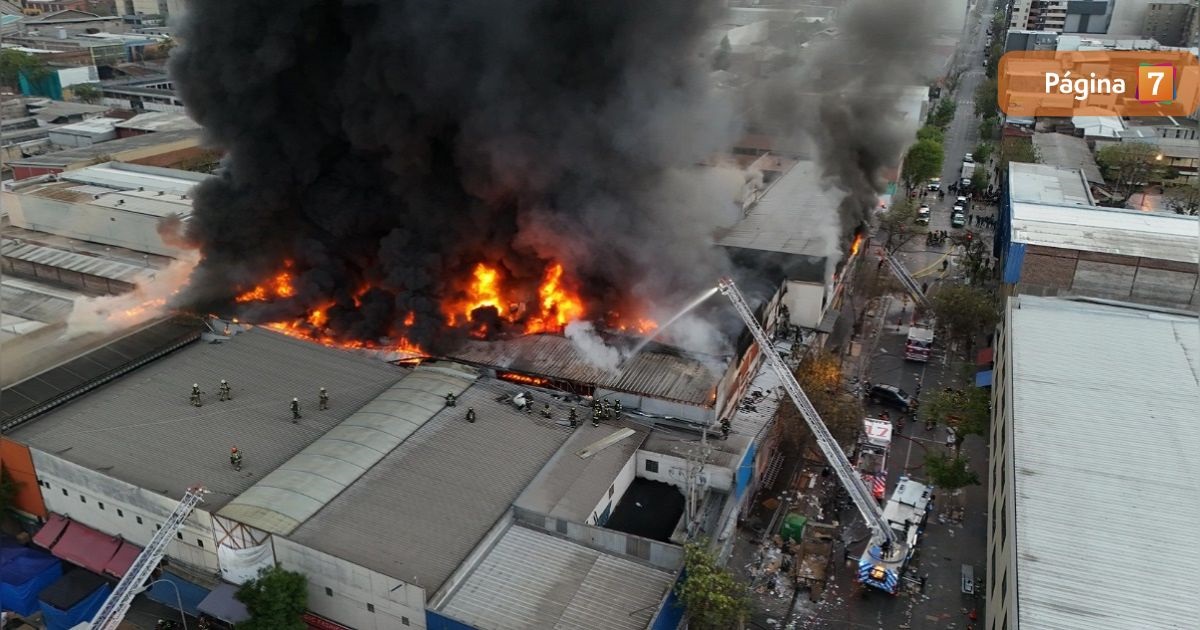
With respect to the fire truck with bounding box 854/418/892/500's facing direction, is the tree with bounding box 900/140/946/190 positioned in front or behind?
in front

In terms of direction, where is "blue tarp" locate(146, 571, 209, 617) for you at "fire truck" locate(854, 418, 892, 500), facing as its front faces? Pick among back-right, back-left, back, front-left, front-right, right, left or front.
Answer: back-left

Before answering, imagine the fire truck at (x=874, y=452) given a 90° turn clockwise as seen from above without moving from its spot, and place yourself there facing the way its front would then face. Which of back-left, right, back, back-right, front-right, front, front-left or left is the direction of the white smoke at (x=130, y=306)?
back

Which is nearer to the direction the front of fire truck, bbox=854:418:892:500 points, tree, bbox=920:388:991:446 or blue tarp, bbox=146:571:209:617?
the tree

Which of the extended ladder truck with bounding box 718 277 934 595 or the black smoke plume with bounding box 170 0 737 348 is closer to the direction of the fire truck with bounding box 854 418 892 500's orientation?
the black smoke plume

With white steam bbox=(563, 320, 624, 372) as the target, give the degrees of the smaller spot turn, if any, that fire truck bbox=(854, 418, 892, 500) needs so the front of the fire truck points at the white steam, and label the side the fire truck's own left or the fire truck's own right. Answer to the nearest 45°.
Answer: approximately 90° to the fire truck's own left

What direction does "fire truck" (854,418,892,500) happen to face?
away from the camera

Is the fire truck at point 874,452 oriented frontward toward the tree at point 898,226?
yes

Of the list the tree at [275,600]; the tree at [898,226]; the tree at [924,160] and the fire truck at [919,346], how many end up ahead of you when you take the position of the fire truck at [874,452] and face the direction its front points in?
3

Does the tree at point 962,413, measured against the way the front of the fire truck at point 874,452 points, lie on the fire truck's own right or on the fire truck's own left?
on the fire truck's own right

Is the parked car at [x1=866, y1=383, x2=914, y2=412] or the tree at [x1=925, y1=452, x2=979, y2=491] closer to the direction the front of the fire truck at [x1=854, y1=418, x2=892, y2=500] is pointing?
the parked car

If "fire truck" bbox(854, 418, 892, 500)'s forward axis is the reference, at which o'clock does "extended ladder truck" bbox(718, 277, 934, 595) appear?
The extended ladder truck is roughly at 6 o'clock from the fire truck.

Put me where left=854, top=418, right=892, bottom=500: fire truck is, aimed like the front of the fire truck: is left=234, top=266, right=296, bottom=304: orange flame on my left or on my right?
on my left

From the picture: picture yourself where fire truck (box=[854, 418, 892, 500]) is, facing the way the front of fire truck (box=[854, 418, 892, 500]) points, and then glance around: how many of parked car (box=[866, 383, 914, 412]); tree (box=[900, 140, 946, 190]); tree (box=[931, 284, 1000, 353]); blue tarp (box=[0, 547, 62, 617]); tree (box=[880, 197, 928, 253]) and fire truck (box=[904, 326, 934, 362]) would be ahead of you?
5

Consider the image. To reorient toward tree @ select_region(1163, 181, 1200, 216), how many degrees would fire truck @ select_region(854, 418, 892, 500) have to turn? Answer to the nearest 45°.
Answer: approximately 45° to its right

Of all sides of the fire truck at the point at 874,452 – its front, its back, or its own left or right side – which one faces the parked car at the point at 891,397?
front

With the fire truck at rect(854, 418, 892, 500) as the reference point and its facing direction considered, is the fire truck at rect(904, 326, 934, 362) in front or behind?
in front

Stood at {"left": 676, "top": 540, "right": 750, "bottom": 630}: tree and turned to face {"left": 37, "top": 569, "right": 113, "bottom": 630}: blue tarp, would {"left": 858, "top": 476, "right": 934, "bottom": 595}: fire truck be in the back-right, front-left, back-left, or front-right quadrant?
back-right
